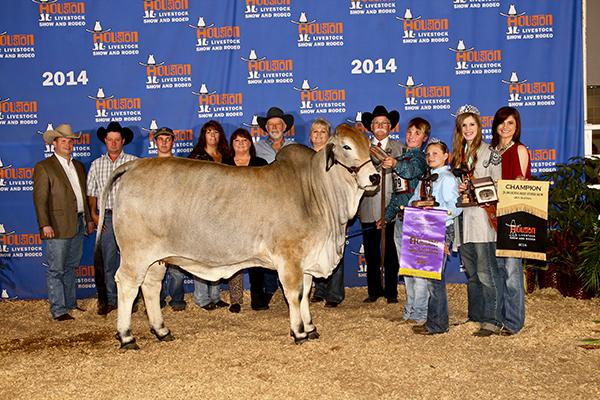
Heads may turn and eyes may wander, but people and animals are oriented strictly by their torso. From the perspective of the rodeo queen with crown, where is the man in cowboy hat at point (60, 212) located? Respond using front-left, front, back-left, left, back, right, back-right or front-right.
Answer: front-right

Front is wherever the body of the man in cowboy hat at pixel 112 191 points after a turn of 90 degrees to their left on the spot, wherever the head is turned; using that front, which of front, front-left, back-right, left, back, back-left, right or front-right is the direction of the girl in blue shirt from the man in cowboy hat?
front-right

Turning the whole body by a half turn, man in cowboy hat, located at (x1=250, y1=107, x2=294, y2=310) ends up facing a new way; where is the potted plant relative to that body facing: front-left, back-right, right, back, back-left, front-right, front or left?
right

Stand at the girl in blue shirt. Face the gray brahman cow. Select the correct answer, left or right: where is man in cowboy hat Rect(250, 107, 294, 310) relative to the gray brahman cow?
right

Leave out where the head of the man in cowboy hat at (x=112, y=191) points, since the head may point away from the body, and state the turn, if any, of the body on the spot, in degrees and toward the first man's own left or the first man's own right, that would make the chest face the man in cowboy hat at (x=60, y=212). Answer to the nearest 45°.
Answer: approximately 90° to the first man's own right

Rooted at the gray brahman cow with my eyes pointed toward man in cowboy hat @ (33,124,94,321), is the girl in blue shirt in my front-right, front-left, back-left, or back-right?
back-right

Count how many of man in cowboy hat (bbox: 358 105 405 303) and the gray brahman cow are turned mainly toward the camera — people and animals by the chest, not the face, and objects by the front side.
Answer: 1

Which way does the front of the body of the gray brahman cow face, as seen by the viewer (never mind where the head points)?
to the viewer's right

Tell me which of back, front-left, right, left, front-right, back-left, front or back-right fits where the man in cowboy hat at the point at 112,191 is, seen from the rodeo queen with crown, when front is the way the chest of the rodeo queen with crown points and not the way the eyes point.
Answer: front-right
